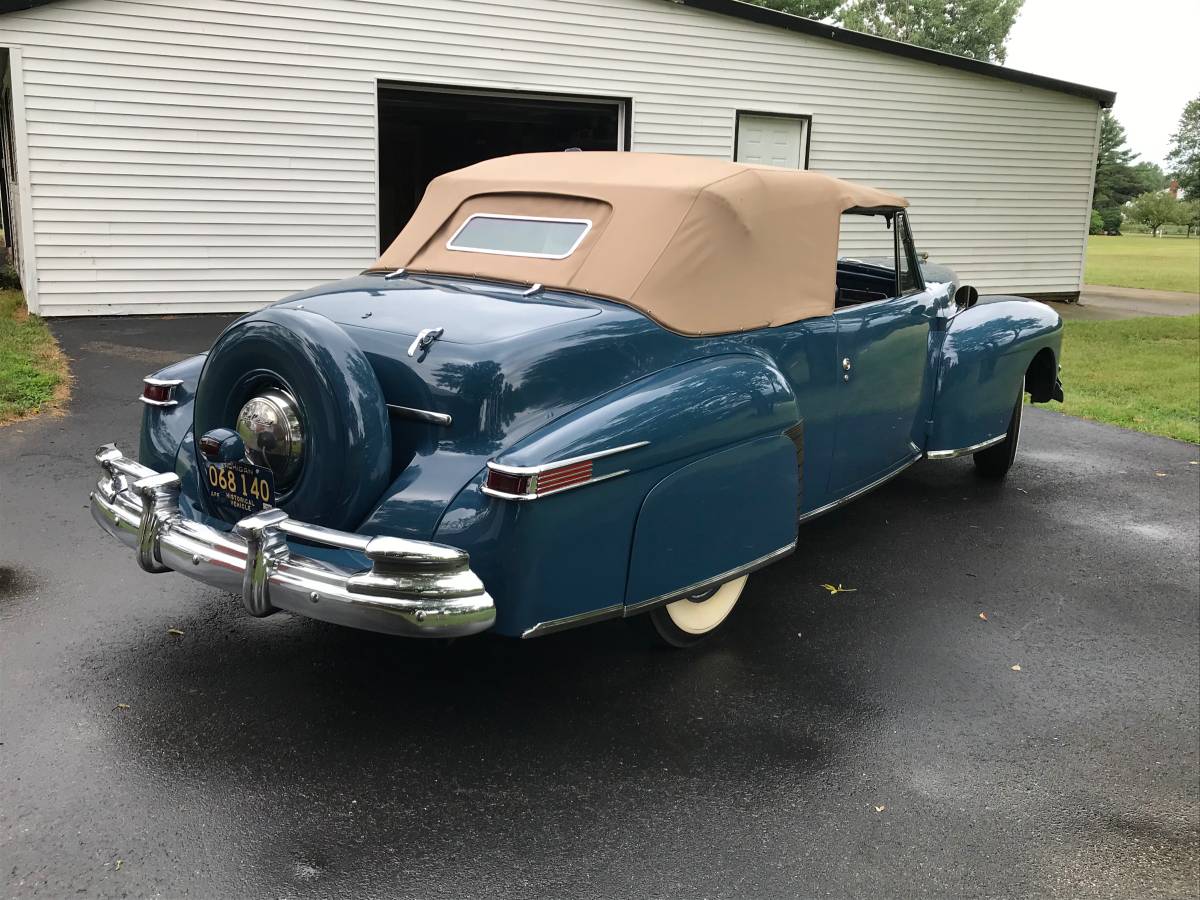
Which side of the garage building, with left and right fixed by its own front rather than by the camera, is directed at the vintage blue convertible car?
front

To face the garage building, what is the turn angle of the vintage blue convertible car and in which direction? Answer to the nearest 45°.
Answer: approximately 45° to its left

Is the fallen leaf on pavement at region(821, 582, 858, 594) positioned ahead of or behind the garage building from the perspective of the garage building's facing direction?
ahead

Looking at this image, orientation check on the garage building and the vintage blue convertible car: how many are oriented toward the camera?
1

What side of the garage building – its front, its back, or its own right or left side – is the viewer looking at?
front

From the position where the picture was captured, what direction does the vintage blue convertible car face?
facing away from the viewer and to the right of the viewer
